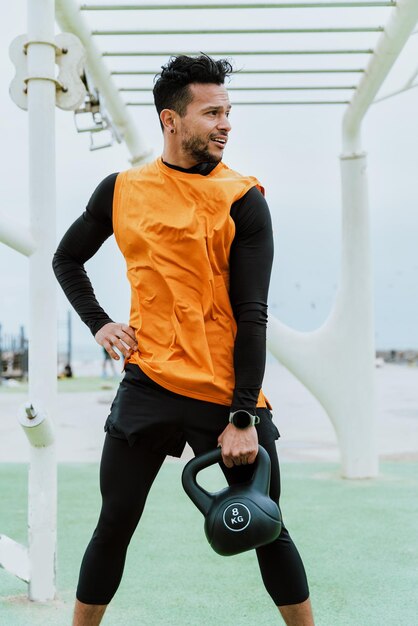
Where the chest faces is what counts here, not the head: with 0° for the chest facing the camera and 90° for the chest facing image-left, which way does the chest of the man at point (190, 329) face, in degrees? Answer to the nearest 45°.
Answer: approximately 0°
